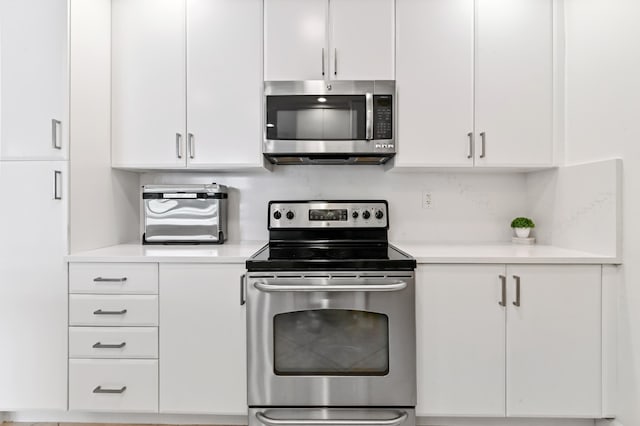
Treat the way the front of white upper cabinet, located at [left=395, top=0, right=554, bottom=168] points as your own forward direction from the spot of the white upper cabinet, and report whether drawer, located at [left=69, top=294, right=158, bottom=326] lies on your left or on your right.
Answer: on your right

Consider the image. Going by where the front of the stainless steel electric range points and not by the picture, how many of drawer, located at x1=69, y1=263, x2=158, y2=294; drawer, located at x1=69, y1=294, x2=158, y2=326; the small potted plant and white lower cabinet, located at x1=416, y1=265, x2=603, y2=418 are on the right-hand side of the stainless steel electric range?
2

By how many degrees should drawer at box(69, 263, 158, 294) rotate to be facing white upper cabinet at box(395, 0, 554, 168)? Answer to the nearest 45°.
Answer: approximately 90° to its left

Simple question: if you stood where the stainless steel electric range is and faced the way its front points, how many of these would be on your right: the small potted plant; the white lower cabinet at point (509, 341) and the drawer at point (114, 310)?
1

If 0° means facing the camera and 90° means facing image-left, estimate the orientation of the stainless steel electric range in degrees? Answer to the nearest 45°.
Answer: approximately 0°

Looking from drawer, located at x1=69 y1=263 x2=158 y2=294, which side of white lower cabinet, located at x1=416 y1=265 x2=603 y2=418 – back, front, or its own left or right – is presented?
right

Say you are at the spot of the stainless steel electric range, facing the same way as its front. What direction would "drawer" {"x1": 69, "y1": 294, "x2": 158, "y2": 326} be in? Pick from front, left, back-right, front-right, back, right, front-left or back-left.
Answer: right

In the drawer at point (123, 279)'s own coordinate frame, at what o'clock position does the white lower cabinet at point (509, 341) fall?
The white lower cabinet is roughly at 10 o'clock from the drawer.
